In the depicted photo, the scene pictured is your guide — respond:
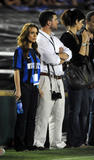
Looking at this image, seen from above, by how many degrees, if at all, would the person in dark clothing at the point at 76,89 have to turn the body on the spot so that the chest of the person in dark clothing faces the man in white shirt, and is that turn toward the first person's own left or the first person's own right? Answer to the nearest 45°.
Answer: approximately 135° to the first person's own right

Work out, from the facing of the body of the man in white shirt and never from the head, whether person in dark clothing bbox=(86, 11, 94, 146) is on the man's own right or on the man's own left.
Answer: on the man's own left

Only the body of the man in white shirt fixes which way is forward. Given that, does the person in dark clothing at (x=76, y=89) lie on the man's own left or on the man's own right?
on the man's own left

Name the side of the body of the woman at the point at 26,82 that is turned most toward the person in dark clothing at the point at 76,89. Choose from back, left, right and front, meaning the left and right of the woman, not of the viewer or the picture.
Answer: left

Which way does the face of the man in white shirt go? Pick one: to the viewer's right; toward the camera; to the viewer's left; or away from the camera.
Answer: to the viewer's right

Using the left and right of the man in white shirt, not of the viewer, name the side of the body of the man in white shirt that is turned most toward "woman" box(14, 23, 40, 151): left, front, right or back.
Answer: right

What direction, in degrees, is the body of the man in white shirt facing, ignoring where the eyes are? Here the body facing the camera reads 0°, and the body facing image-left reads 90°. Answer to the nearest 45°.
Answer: approximately 315°
